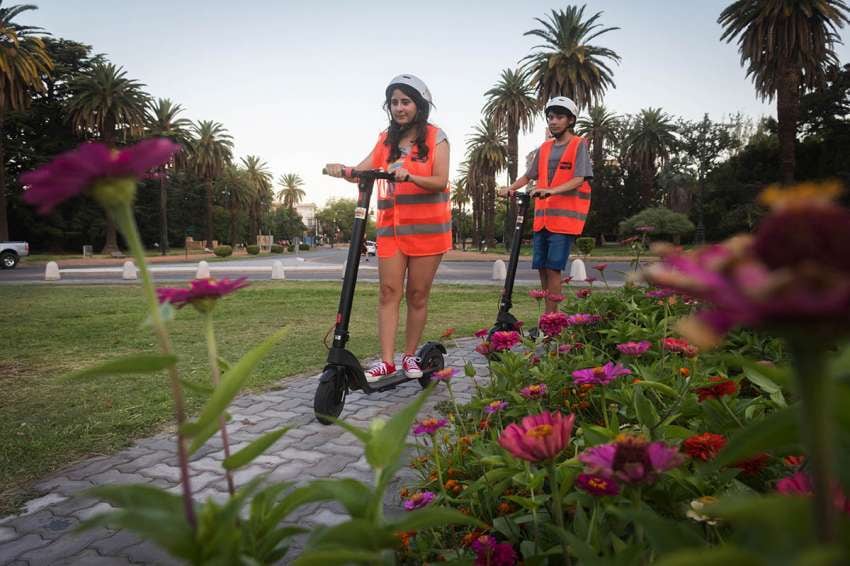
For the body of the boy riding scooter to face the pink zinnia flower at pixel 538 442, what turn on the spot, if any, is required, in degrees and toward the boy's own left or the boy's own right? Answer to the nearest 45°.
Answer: approximately 45° to the boy's own left

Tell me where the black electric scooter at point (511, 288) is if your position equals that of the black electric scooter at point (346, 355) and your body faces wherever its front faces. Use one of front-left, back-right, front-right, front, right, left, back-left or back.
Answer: back

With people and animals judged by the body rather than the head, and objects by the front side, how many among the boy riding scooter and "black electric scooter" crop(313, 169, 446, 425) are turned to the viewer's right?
0

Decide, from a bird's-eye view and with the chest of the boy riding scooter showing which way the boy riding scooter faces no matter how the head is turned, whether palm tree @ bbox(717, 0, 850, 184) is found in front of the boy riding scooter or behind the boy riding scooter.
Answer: behind

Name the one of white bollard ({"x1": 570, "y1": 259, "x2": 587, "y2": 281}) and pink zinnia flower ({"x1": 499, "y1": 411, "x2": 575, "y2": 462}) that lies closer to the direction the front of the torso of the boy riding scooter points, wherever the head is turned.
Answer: the pink zinnia flower

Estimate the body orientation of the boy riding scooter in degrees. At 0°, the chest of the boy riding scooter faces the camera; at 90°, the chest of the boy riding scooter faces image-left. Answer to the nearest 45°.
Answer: approximately 45°

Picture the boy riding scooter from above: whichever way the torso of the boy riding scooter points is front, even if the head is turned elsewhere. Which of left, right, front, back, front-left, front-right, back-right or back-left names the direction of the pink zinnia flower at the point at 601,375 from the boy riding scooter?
front-left

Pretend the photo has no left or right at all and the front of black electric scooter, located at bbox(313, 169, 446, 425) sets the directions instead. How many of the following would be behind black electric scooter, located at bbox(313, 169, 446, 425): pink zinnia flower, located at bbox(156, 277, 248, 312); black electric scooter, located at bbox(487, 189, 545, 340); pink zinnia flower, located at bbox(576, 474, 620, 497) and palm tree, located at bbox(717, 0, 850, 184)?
2

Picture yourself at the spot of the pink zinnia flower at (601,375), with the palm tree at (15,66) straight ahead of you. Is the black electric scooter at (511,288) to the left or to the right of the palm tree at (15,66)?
right

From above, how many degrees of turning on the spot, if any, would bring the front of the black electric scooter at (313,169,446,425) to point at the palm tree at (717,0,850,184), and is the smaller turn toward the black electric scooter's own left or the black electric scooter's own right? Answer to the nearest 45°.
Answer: approximately 180°

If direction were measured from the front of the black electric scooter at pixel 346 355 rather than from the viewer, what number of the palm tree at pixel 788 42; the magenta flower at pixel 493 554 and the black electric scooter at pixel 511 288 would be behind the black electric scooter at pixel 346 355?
2

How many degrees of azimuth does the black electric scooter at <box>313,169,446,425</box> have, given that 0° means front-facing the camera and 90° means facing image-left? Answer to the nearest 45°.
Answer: approximately 45°

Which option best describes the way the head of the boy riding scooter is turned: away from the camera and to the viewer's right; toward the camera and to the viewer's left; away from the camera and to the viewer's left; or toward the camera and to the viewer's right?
toward the camera and to the viewer's left
